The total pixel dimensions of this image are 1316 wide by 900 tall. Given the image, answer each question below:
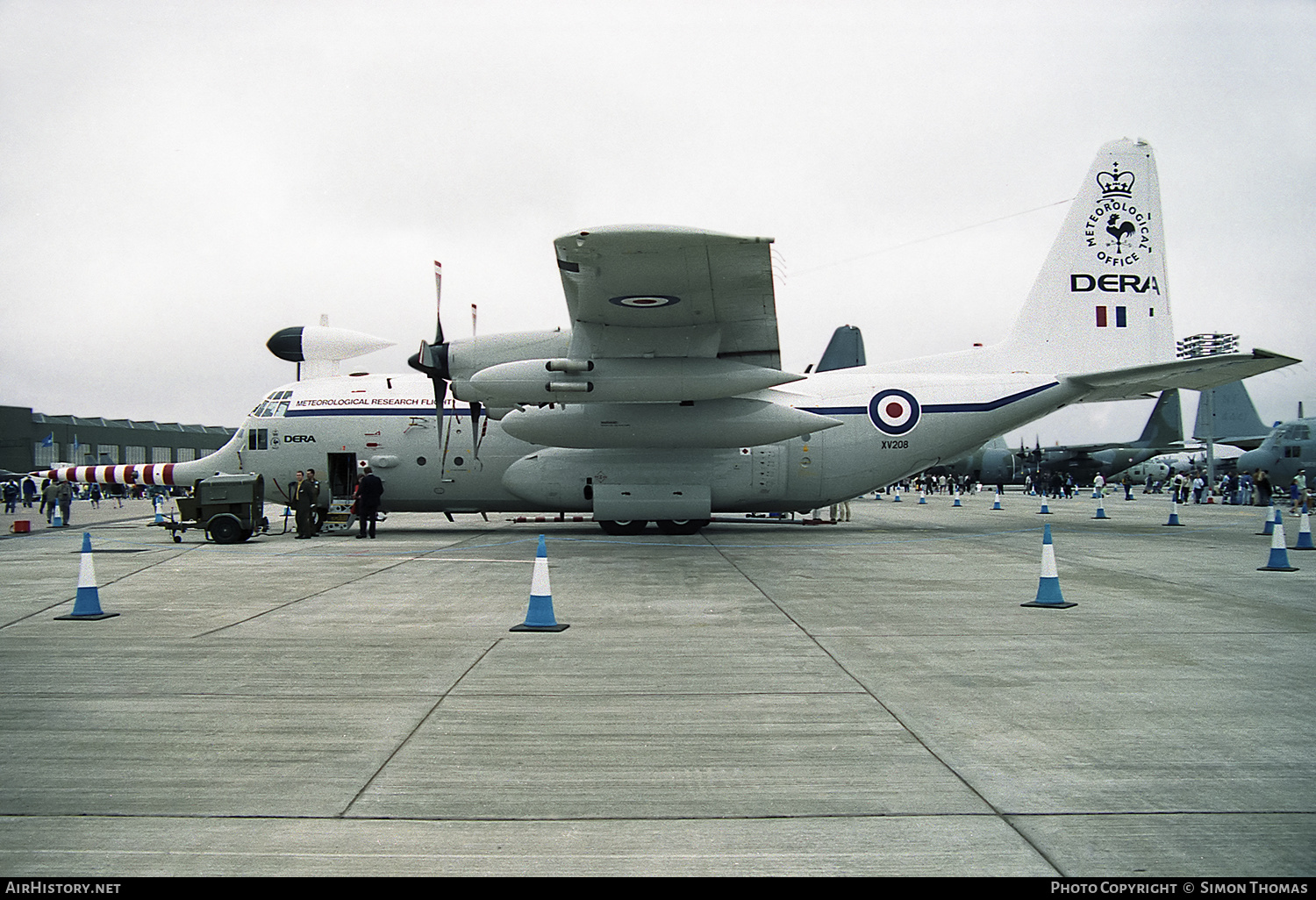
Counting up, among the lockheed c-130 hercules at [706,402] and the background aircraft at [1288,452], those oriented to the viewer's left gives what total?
2

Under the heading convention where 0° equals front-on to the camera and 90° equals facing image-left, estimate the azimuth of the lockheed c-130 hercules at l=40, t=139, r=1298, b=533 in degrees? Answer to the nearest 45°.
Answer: approximately 90°

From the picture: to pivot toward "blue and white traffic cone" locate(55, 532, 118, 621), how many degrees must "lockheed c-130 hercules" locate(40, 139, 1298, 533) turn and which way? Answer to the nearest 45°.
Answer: approximately 45° to its left

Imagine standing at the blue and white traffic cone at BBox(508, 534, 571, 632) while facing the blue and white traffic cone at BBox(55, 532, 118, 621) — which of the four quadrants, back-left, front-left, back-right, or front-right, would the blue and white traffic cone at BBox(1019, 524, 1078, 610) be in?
back-right

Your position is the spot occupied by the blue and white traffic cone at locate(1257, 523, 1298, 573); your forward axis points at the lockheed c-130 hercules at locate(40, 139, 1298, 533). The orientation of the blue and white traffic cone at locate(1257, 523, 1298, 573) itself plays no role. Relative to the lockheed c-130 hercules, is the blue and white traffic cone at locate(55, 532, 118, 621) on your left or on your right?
left

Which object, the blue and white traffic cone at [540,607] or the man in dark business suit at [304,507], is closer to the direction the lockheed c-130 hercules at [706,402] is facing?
the man in dark business suit

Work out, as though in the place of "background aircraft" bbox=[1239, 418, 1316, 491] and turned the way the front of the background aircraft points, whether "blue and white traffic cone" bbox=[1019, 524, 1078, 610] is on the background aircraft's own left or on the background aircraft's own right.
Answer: on the background aircraft's own left

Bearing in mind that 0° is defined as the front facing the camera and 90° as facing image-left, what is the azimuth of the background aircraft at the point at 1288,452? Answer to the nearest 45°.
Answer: approximately 90°

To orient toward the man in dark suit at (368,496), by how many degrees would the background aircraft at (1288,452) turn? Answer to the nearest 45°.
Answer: approximately 45° to its left

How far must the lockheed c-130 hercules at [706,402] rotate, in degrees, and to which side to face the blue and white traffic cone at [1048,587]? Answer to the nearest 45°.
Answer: approximately 90° to its left

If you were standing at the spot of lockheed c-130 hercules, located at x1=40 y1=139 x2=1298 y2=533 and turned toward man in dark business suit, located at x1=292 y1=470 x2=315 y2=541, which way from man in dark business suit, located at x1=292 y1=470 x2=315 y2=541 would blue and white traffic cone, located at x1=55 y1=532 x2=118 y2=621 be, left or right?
left
